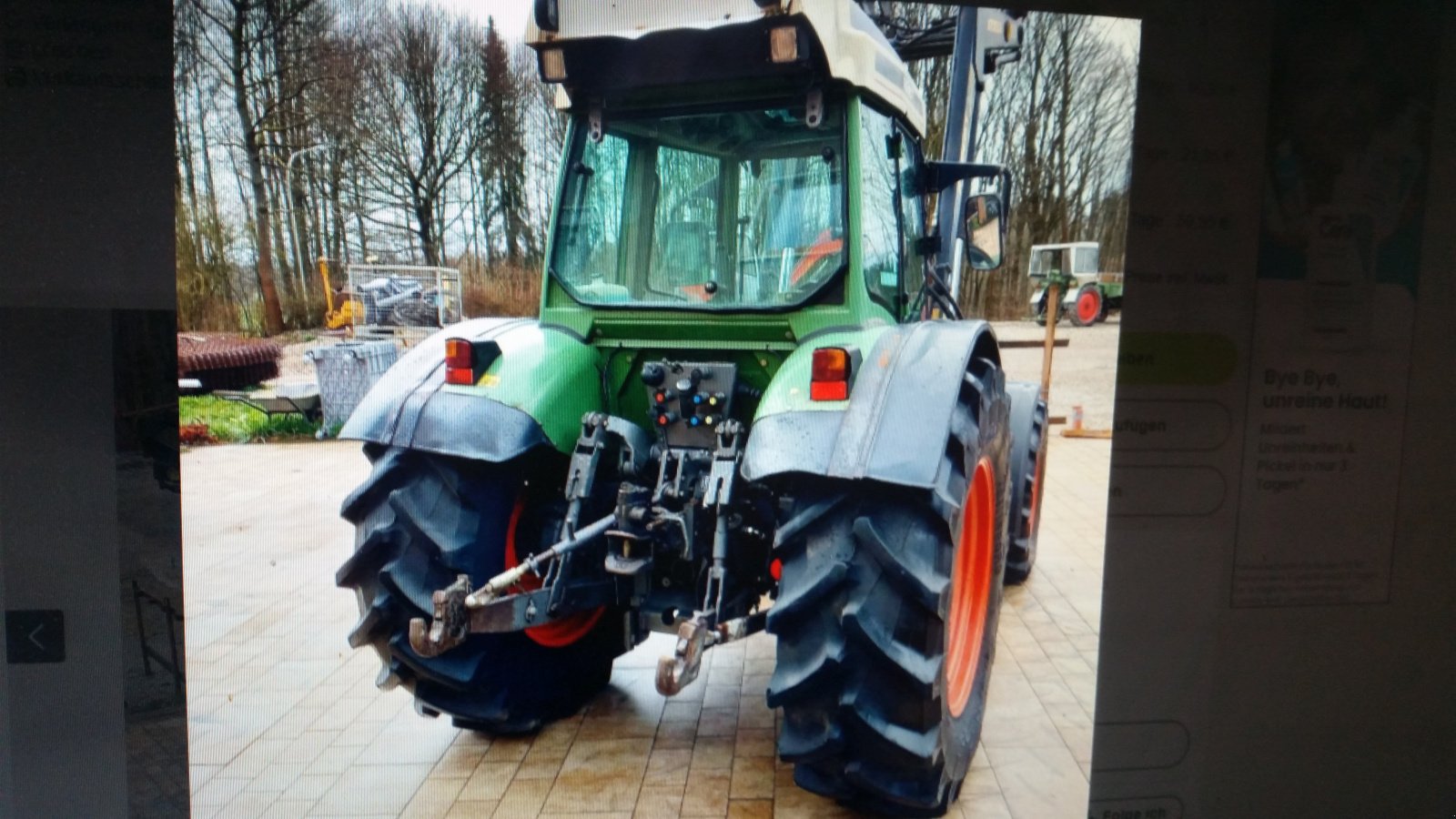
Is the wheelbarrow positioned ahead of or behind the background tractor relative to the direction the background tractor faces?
behind

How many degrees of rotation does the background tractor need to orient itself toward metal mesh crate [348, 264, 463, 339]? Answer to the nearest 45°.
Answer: approximately 135° to its left

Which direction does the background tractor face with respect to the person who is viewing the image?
facing away from the viewer and to the right of the viewer
